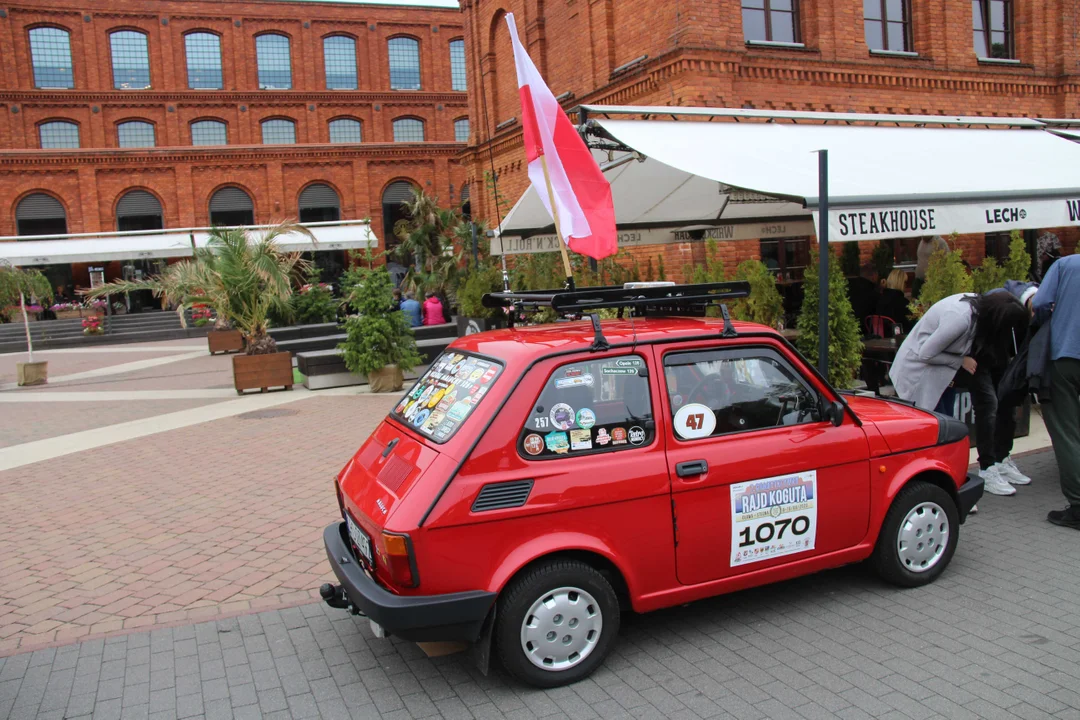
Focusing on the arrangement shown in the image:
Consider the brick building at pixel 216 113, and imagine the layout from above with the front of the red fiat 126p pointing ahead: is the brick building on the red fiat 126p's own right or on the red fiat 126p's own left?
on the red fiat 126p's own left

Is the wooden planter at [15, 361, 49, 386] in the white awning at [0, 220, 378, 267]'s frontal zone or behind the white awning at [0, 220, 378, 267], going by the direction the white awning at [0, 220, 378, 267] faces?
frontal zone

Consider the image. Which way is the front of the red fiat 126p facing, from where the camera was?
facing away from the viewer and to the right of the viewer

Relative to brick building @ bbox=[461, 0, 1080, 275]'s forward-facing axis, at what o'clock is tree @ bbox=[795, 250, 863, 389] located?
The tree is roughly at 12 o'clock from the brick building.

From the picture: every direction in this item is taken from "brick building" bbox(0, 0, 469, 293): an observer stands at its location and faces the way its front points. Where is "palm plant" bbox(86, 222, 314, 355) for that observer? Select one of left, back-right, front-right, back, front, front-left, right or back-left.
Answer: front

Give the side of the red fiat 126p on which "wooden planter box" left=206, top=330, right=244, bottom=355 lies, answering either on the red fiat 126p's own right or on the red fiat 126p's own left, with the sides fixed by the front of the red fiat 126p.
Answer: on the red fiat 126p's own left

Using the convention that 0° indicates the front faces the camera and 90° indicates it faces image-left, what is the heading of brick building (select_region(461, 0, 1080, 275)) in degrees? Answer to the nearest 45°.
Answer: approximately 0°

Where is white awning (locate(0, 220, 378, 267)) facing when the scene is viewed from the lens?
facing the viewer

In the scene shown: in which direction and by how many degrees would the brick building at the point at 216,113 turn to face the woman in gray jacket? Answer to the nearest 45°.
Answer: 0° — it already faces them
